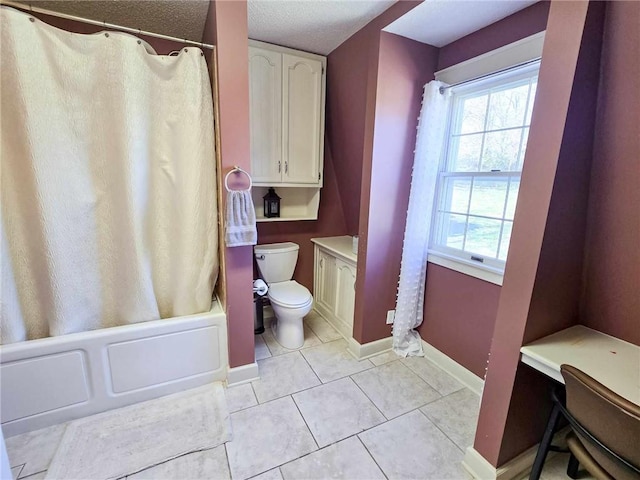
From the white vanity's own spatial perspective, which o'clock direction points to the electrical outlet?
The electrical outlet is roughly at 9 o'clock from the white vanity.

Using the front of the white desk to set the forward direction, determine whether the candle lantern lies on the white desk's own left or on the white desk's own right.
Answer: on the white desk's own right

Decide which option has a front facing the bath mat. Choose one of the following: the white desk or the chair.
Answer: the white desk

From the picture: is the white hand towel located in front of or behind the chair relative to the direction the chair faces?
behind

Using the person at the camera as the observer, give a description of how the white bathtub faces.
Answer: facing the viewer and to the right of the viewer

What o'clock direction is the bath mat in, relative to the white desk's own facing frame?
The bath mat is roughly at 12 o'clock from the white desk.

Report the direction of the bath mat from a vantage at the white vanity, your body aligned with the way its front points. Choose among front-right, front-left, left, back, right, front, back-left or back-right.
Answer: front

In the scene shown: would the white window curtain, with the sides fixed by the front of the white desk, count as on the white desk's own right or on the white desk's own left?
on the white desk's own right

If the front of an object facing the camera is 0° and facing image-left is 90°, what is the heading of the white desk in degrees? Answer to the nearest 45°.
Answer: approximately 45°

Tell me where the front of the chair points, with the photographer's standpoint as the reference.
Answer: facing away from the viewer and to the right of the viewer

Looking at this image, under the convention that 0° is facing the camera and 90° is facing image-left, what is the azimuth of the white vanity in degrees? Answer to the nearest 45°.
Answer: approximately 45°

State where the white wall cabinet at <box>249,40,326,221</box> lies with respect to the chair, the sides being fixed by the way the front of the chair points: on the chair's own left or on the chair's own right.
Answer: on the chair's own left

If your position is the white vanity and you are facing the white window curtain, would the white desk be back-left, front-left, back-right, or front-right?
front-right

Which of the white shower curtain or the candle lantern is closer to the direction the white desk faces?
the white shower curtain

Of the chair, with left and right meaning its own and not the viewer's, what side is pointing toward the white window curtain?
left

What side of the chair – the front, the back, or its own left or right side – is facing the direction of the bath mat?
back

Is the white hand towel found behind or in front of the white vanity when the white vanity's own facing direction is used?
in front
